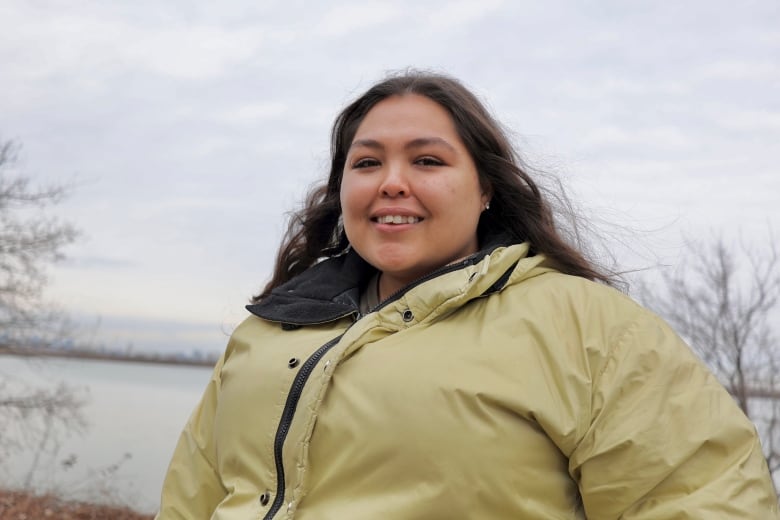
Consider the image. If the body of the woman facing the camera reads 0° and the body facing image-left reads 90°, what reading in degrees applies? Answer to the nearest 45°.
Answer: approximately 45°
